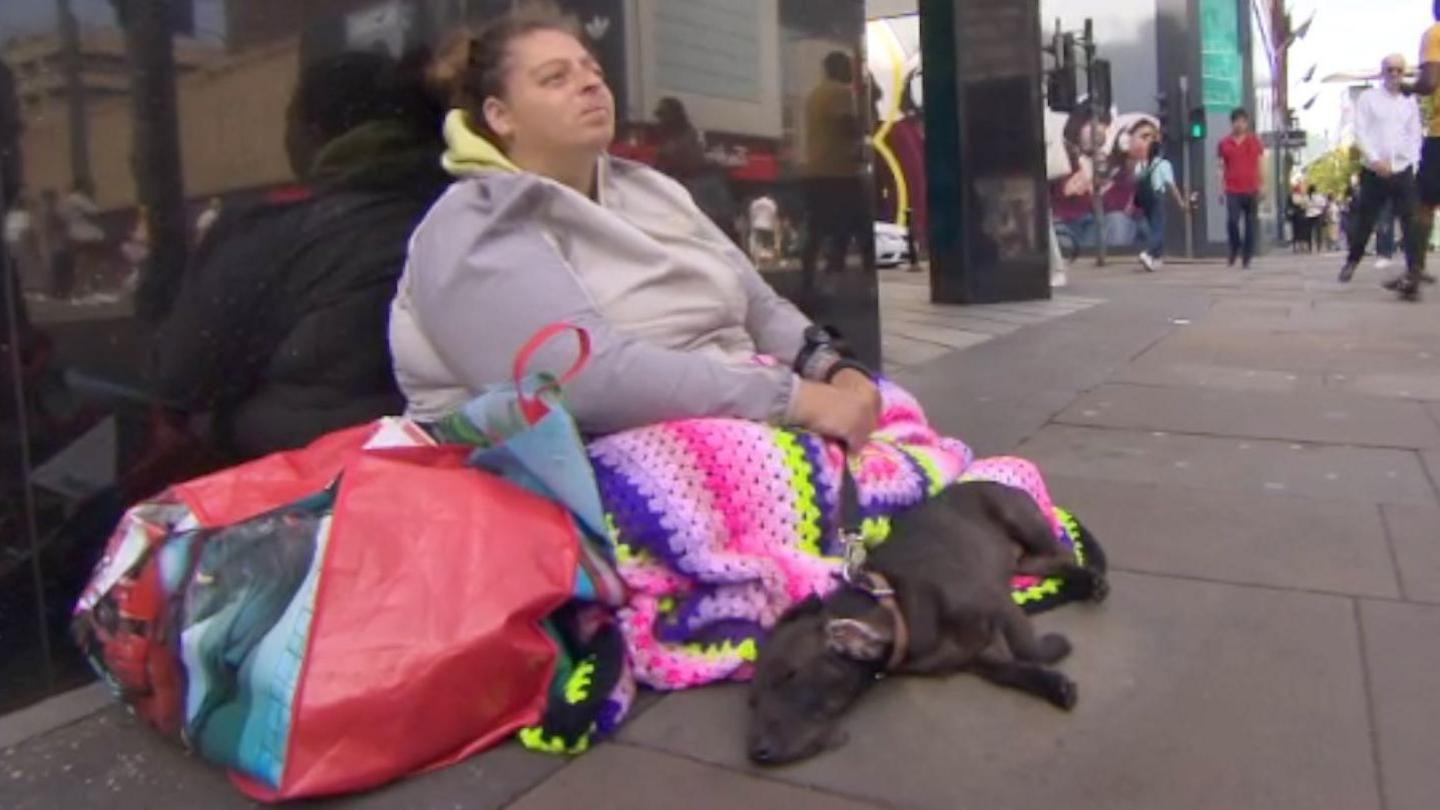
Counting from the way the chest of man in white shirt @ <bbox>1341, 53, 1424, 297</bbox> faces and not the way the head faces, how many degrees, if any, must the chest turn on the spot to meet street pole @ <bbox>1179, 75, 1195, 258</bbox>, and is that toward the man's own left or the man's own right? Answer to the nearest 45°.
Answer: approximately 180°

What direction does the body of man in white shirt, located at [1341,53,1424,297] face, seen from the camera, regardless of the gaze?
toward the camera

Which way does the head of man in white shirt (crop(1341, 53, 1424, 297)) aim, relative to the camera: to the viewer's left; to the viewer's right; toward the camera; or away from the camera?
toward the camera

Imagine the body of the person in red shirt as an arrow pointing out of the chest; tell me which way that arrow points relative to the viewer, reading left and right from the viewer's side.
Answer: facing the viewer

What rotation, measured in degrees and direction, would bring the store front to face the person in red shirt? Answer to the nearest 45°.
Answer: approximately 90° to its left

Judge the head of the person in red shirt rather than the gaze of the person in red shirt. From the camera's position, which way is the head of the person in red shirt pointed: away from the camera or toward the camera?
toward the camera

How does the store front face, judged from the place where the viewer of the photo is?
facing the viewer and to the right of the viewer

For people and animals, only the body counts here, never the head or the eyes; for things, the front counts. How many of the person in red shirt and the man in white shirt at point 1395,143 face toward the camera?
2
